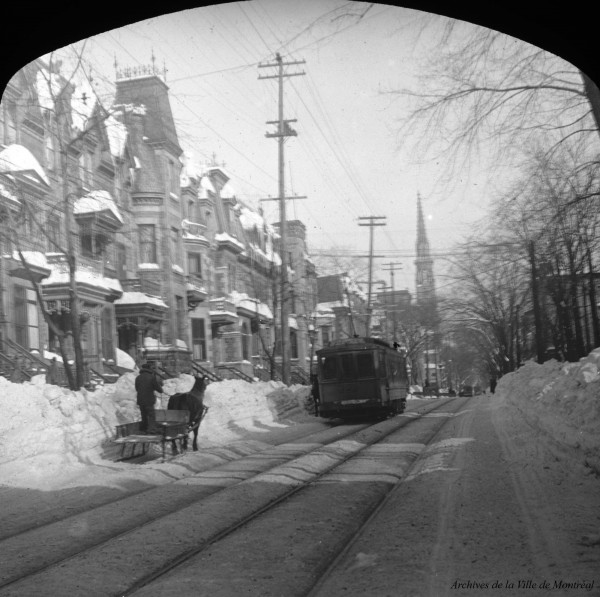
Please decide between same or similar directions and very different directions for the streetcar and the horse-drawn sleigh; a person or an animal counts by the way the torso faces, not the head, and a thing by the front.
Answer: very different directions

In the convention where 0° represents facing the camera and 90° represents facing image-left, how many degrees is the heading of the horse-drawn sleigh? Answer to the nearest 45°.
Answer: approximately 225°

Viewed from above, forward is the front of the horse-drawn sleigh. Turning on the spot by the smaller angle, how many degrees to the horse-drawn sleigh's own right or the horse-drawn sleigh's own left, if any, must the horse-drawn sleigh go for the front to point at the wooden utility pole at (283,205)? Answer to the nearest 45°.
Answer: approximately 45° to the horse-drawn sleigh's own left

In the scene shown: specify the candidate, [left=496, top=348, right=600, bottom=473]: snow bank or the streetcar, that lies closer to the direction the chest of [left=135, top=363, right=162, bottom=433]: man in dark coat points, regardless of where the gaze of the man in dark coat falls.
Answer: the streetcar

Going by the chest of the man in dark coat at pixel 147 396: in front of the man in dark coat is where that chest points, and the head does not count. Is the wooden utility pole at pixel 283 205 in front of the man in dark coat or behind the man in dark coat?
in front

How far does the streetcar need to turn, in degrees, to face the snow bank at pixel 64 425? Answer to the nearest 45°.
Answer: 0° — it already faces it

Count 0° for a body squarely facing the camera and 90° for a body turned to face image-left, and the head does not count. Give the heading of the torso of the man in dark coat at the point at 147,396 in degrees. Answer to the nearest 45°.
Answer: approximately 225°

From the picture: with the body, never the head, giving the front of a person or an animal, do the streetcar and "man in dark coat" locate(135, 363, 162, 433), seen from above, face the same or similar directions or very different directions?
very different directions

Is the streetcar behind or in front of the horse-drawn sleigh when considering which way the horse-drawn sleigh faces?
in front
